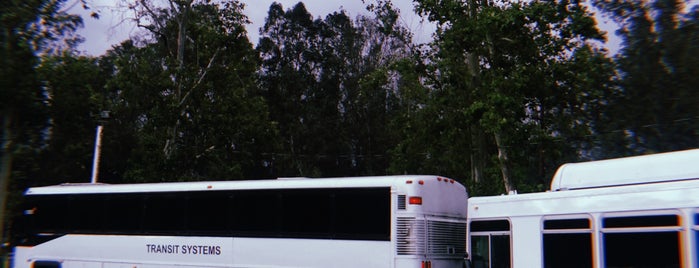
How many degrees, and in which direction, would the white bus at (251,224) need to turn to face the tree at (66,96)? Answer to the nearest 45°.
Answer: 0° — it already faces it

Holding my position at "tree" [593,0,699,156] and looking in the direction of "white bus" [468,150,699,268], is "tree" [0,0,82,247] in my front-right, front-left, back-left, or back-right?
front-right

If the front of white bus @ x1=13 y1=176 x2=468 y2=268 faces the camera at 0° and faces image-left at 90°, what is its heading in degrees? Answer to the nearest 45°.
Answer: approximately 135°

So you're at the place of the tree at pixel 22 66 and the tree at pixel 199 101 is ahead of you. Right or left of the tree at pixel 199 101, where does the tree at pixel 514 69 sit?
right

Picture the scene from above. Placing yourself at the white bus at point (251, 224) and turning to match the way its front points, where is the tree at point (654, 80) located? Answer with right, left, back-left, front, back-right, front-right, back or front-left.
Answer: back-right

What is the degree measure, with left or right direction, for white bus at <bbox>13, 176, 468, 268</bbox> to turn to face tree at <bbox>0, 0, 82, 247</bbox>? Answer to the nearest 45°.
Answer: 0° — it already faces it

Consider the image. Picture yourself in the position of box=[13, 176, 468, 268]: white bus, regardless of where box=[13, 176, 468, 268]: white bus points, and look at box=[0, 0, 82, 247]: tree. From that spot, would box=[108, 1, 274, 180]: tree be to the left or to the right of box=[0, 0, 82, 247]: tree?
right

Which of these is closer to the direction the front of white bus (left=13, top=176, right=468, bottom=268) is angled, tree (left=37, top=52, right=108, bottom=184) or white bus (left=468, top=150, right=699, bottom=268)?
the tree

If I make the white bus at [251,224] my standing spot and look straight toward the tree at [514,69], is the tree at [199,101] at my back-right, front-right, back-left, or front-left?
front-left

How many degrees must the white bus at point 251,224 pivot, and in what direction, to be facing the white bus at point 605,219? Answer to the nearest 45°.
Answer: approximately 180°

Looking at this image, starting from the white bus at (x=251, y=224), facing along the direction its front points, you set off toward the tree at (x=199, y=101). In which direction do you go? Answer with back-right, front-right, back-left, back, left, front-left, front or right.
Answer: front-right
